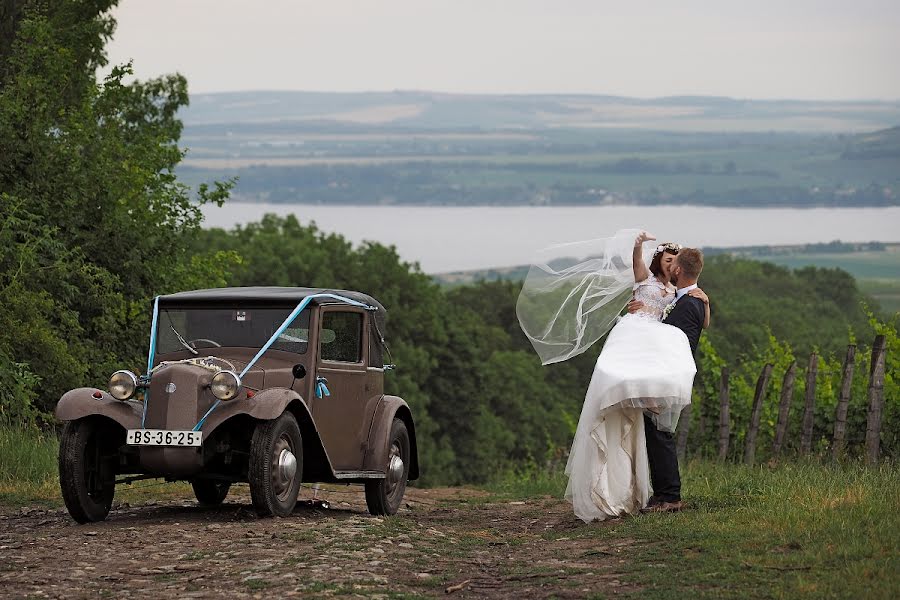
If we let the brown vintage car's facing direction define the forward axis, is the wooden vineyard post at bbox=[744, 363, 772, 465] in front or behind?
behind

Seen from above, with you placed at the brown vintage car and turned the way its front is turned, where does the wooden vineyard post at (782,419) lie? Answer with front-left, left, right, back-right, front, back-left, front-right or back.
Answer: back

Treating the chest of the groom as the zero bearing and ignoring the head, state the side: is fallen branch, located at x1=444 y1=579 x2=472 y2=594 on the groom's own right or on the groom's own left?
on the groom's own left

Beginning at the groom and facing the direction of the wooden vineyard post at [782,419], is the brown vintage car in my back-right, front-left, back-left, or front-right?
back-left

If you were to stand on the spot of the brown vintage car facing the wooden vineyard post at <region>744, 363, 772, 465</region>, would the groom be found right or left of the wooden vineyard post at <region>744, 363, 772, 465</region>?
right

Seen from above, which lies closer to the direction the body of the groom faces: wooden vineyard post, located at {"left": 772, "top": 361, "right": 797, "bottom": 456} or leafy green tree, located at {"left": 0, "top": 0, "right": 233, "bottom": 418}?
the leafy green tree

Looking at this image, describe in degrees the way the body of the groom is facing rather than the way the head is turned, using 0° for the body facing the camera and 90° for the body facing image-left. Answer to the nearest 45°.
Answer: approximately 90°

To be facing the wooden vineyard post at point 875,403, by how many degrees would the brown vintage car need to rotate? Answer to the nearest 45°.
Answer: approximately 135° to its left

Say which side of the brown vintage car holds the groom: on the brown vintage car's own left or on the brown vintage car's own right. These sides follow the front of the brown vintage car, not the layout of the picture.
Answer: on the brown vintage car's own left

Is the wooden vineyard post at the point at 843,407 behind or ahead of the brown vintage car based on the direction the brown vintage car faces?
behind

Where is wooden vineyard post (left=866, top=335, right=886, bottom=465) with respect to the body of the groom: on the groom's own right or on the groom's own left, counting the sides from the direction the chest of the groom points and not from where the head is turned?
on the groom's own right
